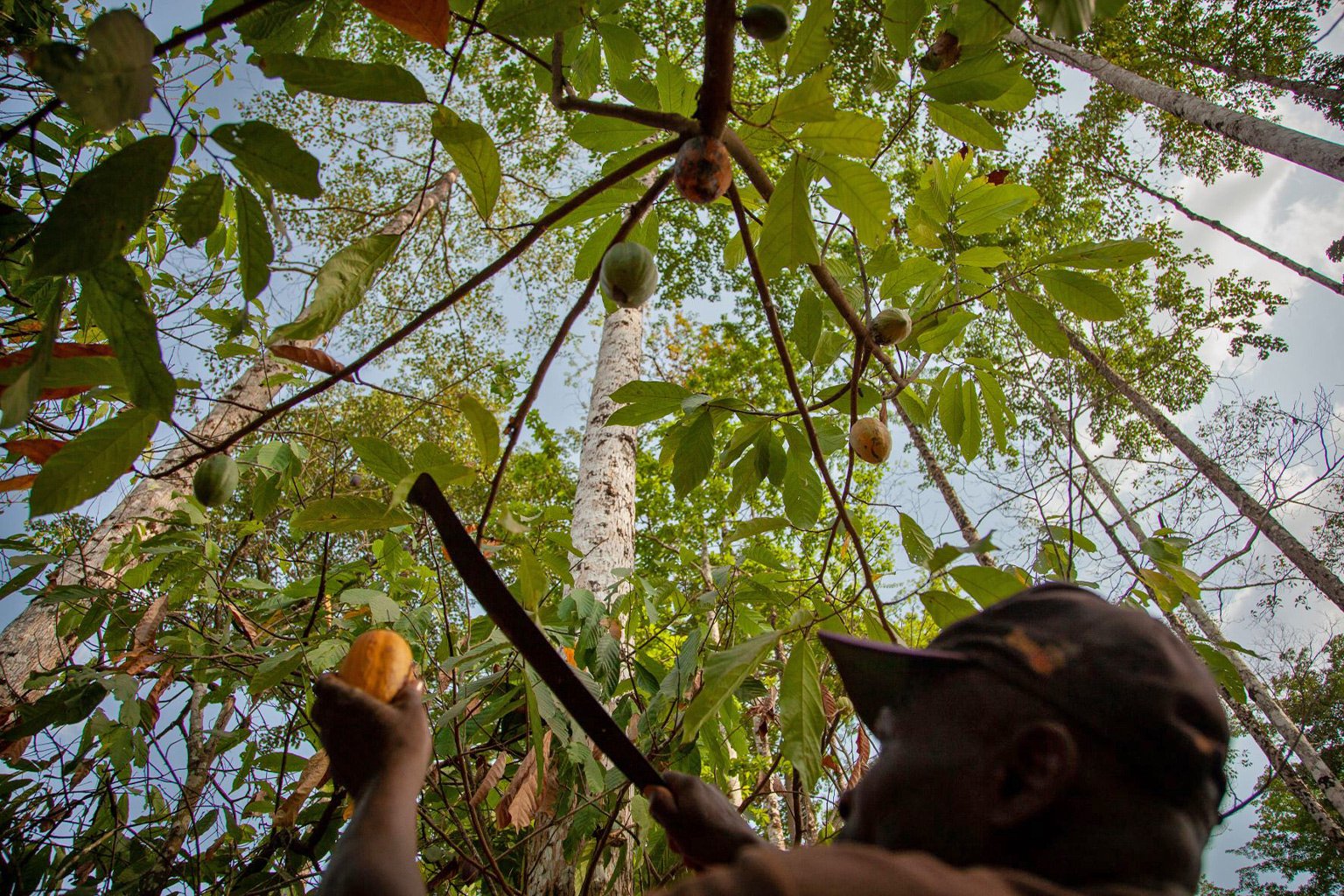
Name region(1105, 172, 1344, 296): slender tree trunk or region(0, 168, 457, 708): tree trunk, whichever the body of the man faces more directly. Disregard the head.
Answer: the tree trunk

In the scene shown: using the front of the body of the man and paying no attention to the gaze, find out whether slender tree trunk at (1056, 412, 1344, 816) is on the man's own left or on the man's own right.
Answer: on the man's own right

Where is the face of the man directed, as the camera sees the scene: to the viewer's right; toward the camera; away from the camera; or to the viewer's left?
to the viewer's left

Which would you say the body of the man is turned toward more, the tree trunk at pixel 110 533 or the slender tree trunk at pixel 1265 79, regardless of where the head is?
the tree trunk

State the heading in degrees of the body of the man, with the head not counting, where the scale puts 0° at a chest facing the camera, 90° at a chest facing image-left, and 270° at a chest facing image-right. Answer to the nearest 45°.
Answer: approximately 90°
